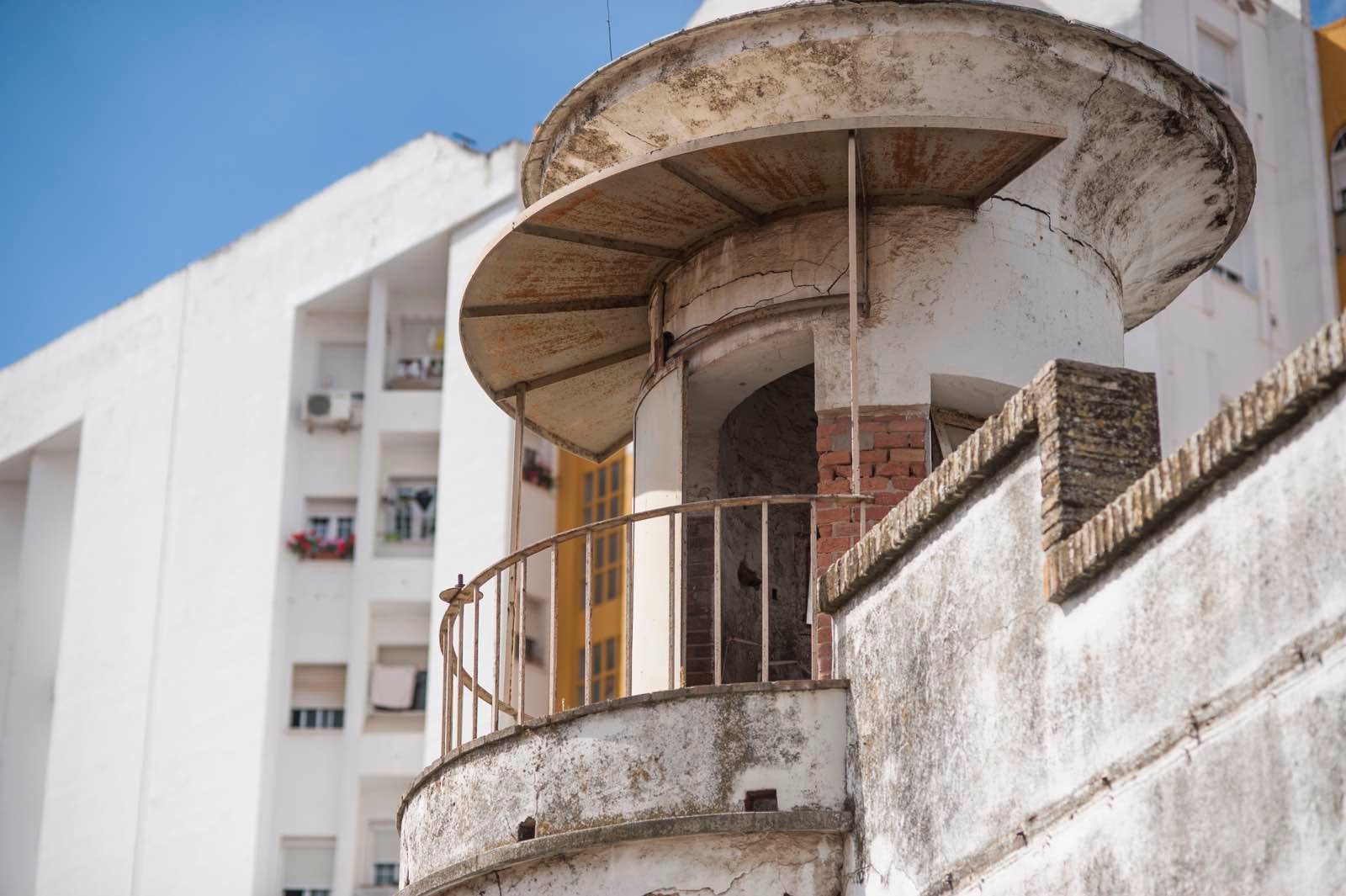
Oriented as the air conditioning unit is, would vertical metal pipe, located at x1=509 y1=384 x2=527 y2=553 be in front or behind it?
in front

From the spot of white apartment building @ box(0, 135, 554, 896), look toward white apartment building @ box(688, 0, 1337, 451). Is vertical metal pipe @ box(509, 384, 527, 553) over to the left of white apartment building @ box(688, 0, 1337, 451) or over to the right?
right

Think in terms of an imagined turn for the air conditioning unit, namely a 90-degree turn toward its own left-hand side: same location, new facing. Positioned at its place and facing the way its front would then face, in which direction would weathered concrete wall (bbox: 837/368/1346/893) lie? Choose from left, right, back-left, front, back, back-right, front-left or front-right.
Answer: right

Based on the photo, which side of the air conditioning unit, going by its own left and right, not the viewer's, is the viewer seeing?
front

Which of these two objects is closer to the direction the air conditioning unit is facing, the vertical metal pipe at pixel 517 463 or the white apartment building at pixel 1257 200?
the vertical metal pipe
